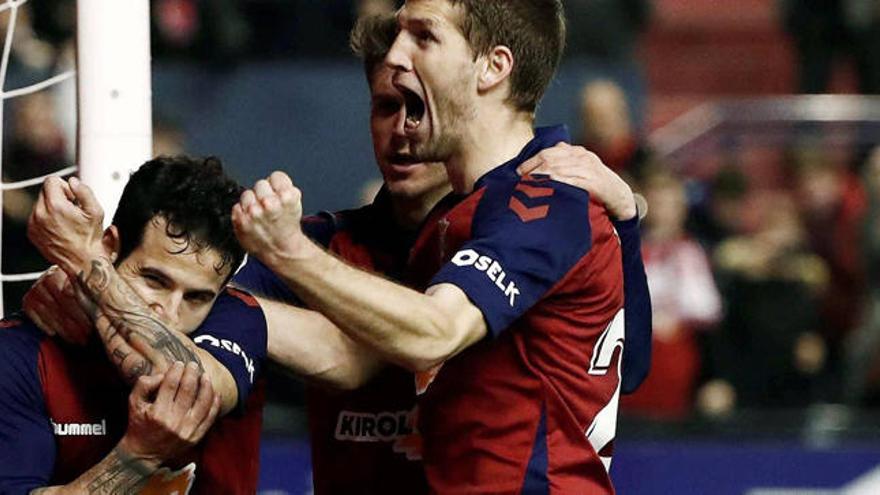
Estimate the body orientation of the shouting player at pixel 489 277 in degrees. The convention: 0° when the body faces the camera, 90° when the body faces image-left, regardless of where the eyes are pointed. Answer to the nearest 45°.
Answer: approximately 90°

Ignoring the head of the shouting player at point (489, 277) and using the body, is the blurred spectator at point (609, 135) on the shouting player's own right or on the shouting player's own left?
on the shouting player's own right

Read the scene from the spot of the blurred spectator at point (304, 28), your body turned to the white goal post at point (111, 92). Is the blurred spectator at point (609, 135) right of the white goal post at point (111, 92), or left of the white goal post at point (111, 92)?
left

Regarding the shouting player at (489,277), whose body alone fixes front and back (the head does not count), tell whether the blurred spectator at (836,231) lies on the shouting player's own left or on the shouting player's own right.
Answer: on the shouting player's own right

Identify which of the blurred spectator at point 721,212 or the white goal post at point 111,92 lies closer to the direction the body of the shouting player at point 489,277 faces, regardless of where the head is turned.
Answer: the white goal post

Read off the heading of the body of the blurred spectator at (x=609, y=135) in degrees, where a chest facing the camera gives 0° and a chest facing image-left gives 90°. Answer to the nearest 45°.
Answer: approximately 45°

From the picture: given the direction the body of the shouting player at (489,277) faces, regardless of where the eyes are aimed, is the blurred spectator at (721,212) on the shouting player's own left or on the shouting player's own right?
on the shouting player's own right

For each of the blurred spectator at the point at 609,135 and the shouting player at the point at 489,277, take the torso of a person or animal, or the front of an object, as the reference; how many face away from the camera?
0

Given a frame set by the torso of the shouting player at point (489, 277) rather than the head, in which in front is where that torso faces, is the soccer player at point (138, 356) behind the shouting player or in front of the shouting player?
in front

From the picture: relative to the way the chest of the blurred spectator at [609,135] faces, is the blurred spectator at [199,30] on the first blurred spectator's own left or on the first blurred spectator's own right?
on the first blurred spectator's own right
